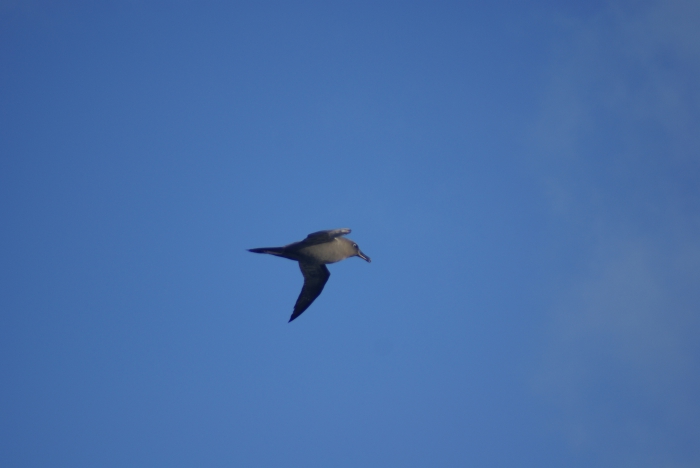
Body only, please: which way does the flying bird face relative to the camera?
to the viewer's right
